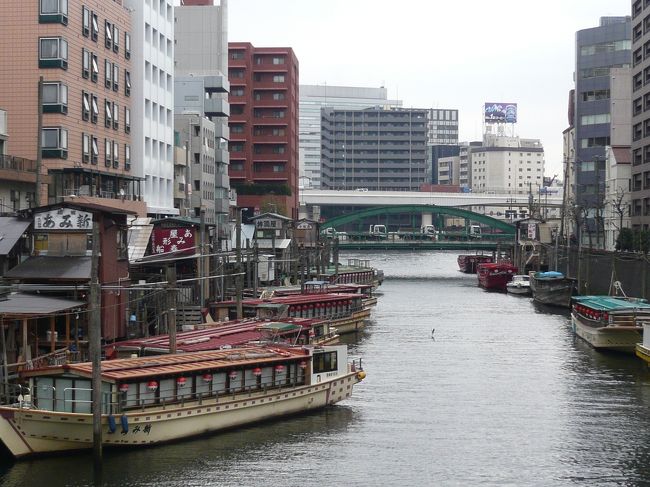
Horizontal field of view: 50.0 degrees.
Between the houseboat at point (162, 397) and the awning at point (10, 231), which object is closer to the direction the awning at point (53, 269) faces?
the houseboat

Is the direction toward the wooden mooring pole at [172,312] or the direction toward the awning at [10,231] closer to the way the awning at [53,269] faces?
the wooden mooring pole

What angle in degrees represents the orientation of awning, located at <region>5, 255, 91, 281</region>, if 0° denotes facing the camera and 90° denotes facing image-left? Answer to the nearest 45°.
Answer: approximately 0°

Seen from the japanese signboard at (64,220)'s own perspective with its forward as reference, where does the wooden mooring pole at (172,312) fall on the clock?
The wooden mooring pole is roughly at 11 o'clock from the japanese signboard.

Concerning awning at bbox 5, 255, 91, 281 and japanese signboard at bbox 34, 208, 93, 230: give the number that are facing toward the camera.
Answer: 2

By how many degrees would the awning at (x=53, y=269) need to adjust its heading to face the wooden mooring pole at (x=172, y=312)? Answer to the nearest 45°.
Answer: approximately 45° to its left
